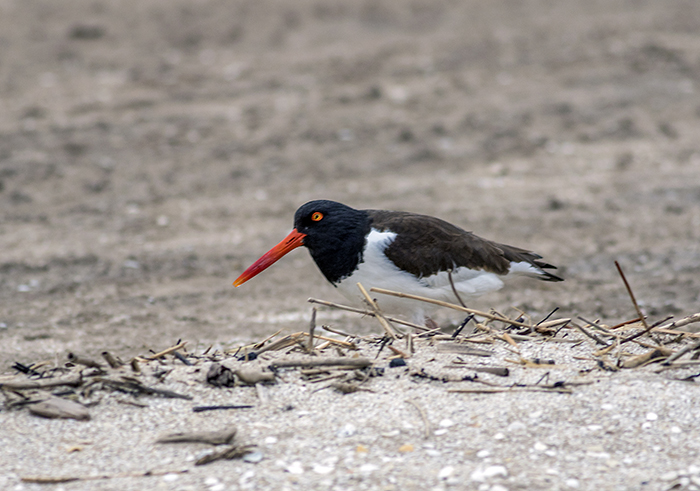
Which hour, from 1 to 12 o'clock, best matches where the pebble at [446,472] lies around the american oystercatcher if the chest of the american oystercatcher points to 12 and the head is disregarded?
The pebble is roughly at 9 o'clock from the american oystercatcher.

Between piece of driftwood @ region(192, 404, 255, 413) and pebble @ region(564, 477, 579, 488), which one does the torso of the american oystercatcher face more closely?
the piece of driftwood

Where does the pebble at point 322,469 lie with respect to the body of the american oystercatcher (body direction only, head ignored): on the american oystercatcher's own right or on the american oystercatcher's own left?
on the american oystercatcher's own left

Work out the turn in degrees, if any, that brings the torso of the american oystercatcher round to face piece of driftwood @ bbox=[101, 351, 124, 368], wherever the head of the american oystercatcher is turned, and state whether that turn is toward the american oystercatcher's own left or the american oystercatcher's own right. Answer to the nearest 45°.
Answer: approximately 45° to the american oystercatcher's own left

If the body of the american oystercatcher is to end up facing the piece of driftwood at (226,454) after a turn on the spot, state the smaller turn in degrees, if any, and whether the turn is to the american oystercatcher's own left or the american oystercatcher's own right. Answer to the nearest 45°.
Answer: approximately 90° to the american oystercatcher's own left

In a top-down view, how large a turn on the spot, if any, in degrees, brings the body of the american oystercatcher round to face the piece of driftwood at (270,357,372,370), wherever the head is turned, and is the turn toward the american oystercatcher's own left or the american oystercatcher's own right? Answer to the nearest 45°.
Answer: approximately 90° to the american oystercatcher's own left

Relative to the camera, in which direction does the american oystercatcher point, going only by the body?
to the viewer's left
